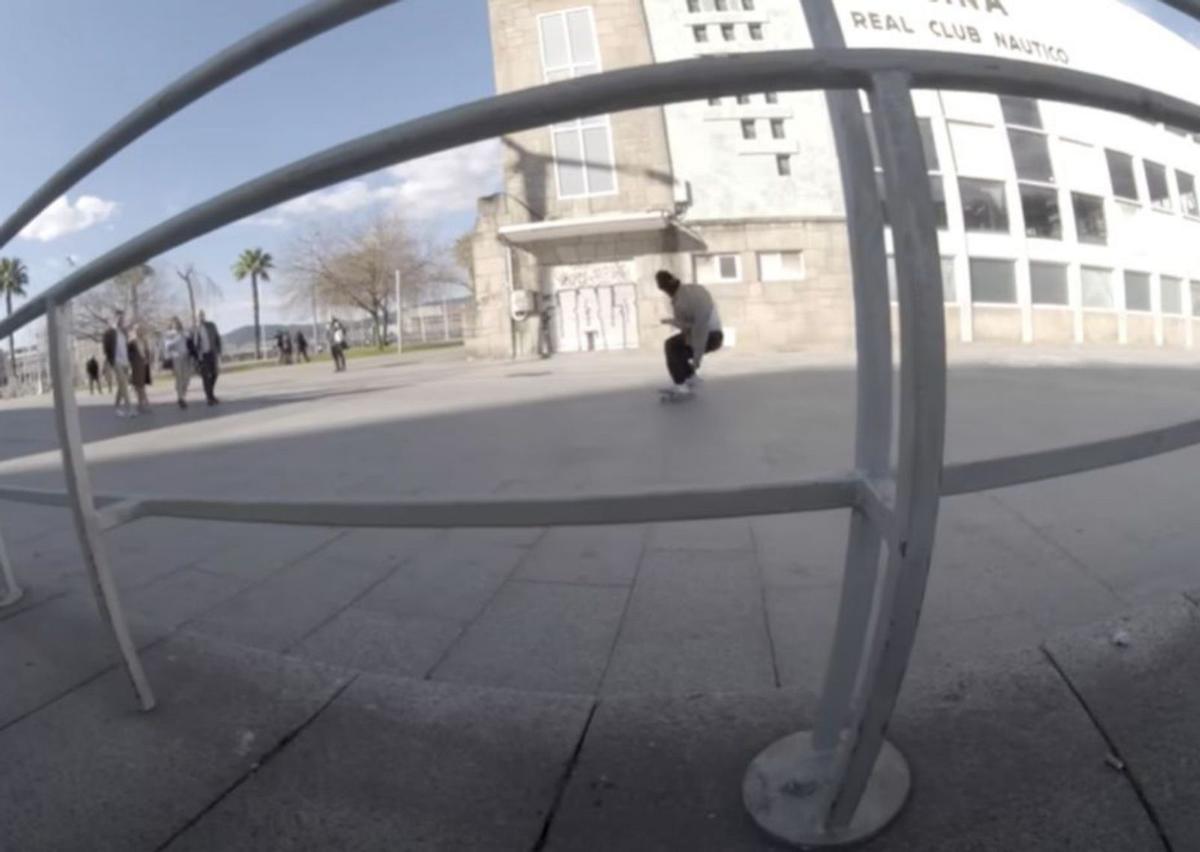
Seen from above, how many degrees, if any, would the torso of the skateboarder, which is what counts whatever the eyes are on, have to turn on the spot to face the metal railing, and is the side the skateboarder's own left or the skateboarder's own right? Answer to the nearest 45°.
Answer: approximately 90° to the skateboarder's own left

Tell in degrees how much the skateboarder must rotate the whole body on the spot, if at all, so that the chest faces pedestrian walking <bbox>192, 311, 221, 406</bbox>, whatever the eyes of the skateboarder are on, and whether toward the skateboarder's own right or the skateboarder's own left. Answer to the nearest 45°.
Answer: approximately 45° to the skateboarder's own right

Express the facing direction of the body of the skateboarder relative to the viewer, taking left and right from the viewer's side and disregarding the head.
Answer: facing to the left of the viewer

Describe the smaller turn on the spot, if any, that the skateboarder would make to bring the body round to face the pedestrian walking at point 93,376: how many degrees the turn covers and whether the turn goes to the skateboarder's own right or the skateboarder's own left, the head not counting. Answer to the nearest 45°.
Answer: approximately 45° to the skateboarder's own right
